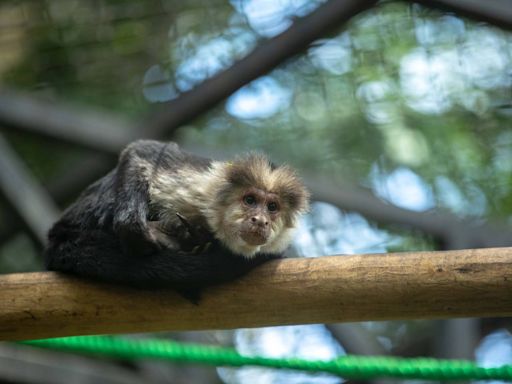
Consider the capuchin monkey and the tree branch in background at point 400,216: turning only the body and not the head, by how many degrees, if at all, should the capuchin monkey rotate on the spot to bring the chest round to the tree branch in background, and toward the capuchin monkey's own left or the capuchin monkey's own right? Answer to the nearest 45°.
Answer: approximately 90° to the capuchin monkey's own left

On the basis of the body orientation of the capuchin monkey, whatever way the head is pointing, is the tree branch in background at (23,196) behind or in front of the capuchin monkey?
behind

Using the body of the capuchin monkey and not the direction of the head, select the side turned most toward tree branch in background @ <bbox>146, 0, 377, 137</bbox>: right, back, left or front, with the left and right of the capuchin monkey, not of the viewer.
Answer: left

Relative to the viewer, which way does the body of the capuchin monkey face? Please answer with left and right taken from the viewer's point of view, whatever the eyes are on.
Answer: facing the viewer and to the right of the viewer

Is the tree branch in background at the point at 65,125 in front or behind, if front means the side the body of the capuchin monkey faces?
behind
